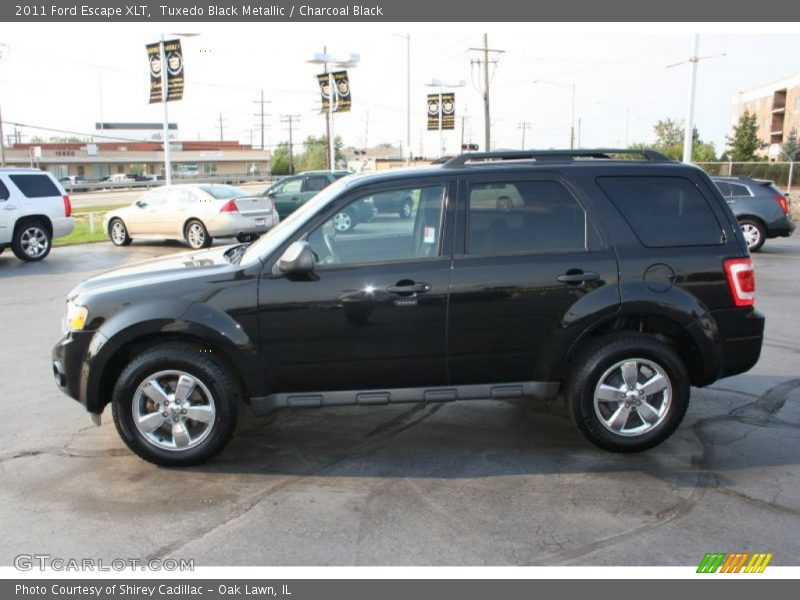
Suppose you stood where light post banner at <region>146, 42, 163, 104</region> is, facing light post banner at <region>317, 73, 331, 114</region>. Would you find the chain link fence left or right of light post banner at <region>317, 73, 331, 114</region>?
right

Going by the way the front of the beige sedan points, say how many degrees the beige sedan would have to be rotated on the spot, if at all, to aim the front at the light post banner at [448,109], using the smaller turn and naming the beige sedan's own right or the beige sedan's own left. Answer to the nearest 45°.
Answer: approximately 90° to the beige sedan's own right

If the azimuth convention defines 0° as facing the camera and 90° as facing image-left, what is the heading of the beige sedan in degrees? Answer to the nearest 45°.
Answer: approximately 135°

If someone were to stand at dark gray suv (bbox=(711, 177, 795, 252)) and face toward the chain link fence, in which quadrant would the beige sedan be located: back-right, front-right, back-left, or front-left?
back-left

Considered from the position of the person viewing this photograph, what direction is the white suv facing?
facing to the left of the viewer

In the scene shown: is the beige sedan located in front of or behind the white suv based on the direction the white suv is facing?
behind

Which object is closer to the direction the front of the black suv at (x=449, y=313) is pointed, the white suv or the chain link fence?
the white suv

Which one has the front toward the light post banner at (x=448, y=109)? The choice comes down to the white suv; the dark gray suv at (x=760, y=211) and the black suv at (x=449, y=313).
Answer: the dark gray suv at (x=760, y=211)

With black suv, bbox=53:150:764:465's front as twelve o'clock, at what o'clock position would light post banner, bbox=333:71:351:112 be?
The light post banner is roughly at 3 o'clock from the black suv.

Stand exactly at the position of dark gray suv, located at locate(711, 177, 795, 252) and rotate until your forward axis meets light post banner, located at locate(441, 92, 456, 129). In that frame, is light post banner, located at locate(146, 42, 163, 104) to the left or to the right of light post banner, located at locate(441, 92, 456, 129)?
left

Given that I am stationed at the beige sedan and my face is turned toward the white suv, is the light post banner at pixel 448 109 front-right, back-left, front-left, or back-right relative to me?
back-right

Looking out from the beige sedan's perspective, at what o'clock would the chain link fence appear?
The chain link fence is roughly at 4 o'clock from the beige sedan.

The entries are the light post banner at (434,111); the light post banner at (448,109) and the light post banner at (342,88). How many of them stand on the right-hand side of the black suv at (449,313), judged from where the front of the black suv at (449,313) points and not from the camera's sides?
3

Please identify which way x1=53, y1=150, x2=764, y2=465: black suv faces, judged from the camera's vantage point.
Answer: facing to the left of the viewer

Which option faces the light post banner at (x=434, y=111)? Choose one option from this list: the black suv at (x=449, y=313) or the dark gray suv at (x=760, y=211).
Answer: the dark gray suv at (x=760, y=211)
